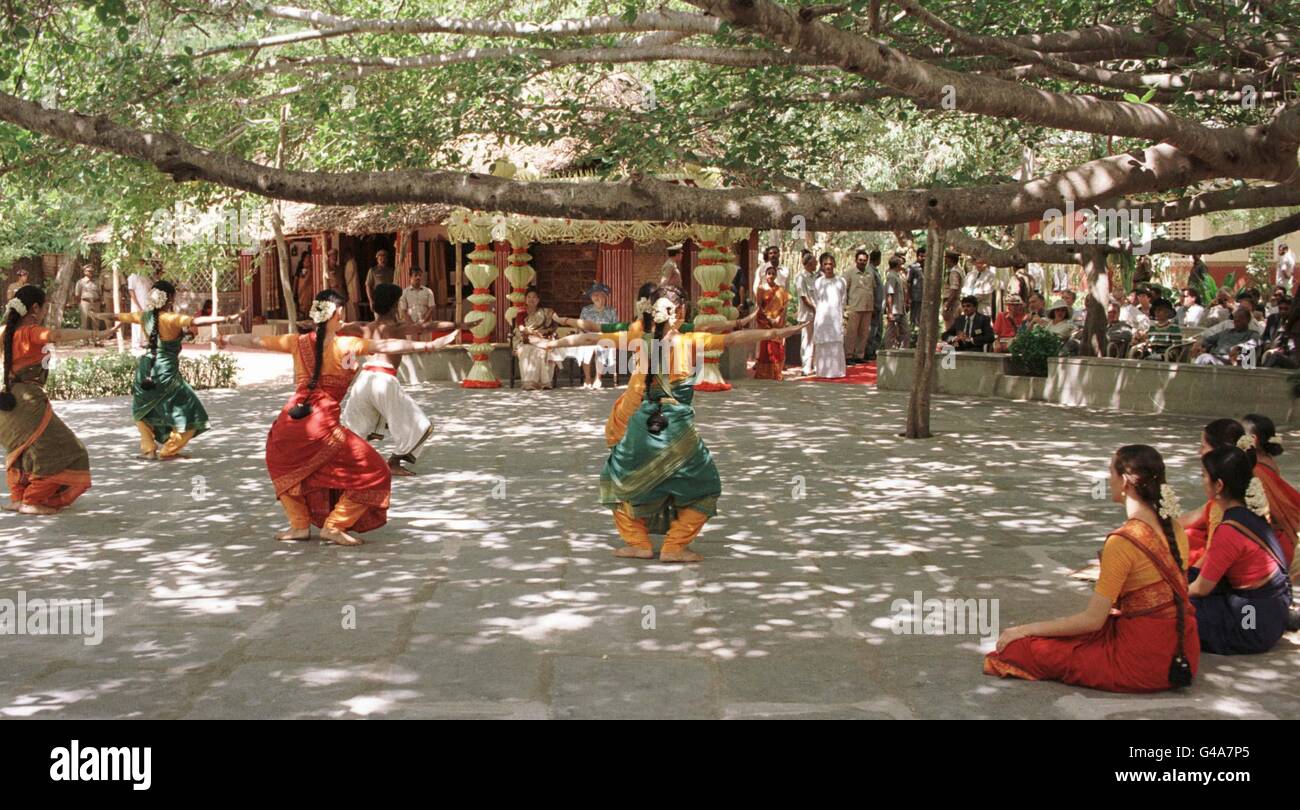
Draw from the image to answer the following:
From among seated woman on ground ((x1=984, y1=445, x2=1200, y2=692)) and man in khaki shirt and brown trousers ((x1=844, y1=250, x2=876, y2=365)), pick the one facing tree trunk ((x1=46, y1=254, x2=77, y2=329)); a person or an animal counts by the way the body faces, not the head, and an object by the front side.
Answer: the seated woman on ground

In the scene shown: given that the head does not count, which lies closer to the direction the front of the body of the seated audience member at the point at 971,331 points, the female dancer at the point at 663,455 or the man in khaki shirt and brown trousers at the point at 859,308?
the female dancer

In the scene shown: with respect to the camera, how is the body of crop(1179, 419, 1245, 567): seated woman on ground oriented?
to the viewer's left

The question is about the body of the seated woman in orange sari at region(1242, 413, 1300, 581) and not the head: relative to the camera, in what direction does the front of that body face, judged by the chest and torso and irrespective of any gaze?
to the viewer's left

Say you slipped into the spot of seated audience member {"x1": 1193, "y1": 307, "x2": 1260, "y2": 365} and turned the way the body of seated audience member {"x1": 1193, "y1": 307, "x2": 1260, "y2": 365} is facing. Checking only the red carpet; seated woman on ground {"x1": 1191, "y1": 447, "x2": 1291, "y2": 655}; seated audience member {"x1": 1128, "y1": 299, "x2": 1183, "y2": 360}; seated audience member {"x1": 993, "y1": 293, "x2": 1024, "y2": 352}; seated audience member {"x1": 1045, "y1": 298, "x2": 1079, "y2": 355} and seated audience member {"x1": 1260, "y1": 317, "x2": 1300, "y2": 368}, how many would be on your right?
4

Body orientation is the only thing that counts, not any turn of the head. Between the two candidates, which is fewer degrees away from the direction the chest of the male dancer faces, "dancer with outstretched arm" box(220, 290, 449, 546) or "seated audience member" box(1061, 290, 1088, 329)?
the seated audience member

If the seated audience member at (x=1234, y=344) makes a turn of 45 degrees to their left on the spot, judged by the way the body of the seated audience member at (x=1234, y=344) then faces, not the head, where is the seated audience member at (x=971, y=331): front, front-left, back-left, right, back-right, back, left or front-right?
back-right
